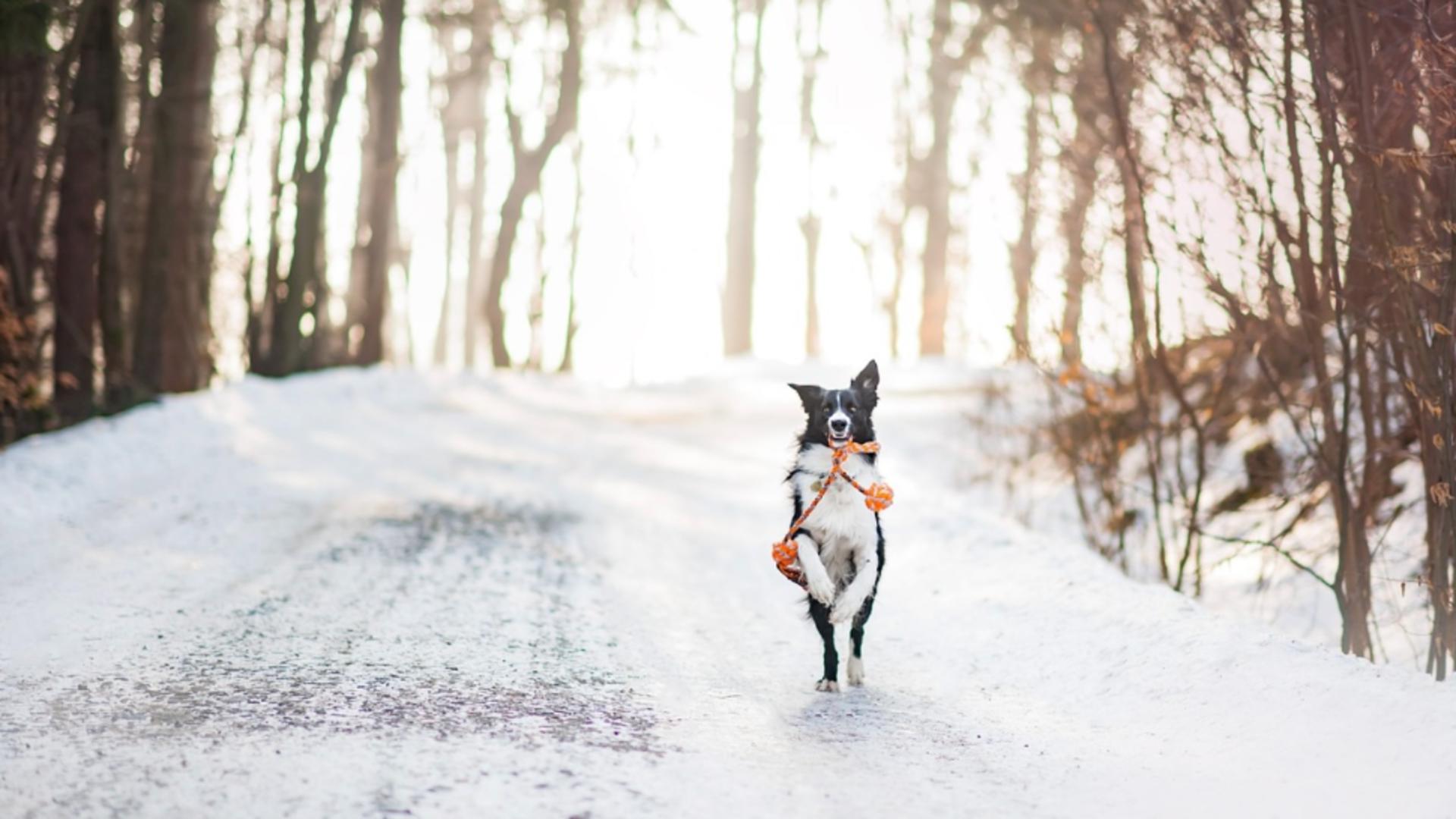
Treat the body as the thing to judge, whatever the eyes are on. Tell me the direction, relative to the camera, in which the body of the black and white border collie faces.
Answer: toward the camera

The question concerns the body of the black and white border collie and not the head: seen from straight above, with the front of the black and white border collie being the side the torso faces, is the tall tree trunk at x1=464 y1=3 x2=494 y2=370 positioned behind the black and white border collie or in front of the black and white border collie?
behind

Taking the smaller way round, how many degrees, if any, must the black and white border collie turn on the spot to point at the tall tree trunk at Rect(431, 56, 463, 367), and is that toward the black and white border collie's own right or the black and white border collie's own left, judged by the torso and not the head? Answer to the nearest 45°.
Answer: approximately 180°

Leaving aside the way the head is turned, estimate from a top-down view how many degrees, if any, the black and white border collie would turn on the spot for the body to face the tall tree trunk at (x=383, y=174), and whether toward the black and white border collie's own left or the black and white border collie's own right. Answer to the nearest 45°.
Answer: approximately 135° to the black and white border collie's own right

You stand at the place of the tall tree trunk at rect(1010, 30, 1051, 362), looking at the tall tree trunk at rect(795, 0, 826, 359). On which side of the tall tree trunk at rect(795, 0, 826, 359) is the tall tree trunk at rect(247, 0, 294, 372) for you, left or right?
left

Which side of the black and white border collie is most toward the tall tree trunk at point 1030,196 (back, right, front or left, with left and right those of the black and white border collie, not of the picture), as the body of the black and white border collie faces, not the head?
back

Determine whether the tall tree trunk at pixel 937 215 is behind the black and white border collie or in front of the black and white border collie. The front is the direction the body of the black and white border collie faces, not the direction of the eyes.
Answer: behind

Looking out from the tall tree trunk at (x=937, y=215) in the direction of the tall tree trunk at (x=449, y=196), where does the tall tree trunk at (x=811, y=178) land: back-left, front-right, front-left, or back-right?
front-right

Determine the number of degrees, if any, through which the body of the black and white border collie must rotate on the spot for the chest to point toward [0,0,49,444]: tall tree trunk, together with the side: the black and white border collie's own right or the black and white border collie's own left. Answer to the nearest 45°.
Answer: approximately 135° to the black and white border collie's own right

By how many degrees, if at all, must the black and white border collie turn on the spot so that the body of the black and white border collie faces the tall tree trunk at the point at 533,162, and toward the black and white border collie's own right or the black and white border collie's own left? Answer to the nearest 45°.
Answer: approximately 180°

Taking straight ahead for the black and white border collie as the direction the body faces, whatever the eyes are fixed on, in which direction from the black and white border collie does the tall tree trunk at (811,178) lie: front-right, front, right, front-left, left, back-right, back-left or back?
back

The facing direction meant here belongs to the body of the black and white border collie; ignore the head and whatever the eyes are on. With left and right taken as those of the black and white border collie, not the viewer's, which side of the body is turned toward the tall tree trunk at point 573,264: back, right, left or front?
back

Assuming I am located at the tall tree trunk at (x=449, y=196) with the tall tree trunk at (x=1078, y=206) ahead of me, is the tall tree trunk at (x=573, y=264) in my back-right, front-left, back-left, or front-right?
front-left
